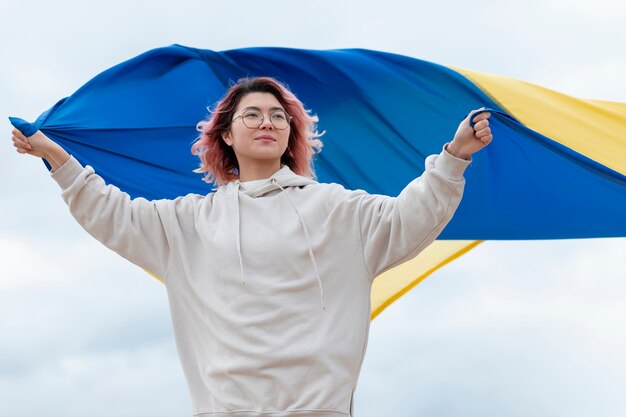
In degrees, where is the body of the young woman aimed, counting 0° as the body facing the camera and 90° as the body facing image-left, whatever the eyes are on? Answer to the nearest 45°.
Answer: approximately 0°
